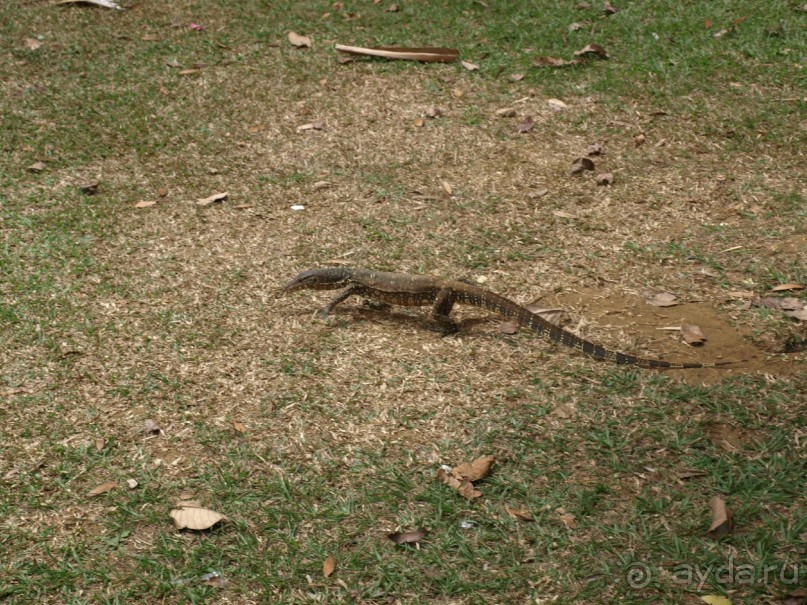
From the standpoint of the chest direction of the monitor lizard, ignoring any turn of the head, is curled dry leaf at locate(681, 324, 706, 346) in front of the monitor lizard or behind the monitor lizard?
behind

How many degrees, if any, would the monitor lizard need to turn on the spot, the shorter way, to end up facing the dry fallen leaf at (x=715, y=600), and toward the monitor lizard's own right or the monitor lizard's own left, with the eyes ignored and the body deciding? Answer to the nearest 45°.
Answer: approximately 135° to the monitor lizard's own left

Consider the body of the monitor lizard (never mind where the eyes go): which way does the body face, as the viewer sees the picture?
to the viewer's left

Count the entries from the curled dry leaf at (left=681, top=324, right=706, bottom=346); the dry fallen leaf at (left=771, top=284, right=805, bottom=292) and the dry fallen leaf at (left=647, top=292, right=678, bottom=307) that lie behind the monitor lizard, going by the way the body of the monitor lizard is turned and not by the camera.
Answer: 3

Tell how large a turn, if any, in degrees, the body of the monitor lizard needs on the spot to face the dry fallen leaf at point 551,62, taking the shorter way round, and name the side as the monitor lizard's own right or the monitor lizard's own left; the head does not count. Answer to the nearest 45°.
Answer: approximately 90° to the monitor lizard's own right

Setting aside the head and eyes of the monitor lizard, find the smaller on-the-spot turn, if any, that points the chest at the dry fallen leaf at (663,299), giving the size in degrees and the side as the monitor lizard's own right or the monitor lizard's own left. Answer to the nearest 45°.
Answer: approximately 180°

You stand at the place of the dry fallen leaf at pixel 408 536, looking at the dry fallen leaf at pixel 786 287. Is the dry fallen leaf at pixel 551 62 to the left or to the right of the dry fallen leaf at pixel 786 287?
left

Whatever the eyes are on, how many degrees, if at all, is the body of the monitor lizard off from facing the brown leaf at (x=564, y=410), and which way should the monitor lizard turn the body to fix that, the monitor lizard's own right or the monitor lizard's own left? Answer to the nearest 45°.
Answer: approximately 135° to the monitor lizard's own left

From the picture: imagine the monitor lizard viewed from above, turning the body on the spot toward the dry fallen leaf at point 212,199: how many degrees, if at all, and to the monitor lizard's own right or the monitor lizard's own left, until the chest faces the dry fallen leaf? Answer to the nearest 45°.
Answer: approximately 45° to the monitor lizard's own right

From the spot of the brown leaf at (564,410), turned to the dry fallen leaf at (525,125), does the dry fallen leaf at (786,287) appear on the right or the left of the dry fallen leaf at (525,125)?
right

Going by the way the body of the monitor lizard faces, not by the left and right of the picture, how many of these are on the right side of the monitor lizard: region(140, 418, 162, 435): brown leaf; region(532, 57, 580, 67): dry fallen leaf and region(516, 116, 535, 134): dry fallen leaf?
2

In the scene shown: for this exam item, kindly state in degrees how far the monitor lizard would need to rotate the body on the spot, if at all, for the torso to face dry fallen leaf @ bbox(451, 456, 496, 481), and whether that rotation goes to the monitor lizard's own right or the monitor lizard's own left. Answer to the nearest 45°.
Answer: approximately 90° to the monitor lizard's own left

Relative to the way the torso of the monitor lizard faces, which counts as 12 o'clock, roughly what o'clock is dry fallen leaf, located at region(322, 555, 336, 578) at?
The dry fallen leaf is roughly at 9 o'clock from the monitor lizard.

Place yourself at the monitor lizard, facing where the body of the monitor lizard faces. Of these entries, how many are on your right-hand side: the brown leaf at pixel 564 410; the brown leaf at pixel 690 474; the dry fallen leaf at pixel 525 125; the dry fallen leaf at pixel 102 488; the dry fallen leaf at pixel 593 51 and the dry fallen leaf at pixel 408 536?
2
